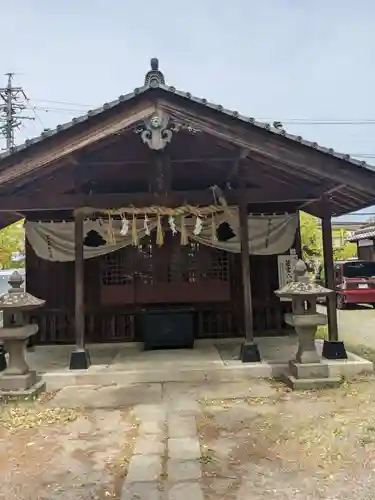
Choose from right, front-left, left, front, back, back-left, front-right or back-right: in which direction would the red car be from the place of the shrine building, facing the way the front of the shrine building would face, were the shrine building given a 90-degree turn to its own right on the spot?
back-right

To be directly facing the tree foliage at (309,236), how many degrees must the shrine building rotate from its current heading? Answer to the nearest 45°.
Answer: approximately 135° to its left

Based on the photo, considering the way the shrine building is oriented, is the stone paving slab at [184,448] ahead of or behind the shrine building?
ahead

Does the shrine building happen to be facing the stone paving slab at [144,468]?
yes

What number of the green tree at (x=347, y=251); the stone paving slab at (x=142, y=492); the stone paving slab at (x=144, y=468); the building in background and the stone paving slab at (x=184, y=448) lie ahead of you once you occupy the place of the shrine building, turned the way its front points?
3

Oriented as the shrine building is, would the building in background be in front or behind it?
behind

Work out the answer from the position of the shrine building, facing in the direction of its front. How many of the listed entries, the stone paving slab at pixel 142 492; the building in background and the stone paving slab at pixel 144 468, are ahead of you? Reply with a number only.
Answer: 2

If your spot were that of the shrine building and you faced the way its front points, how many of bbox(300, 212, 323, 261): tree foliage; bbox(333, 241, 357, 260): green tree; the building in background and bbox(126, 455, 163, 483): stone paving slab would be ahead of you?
1

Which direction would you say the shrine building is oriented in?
toward the camera

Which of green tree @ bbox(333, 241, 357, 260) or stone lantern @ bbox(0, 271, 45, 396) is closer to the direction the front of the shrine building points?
the stone lantern

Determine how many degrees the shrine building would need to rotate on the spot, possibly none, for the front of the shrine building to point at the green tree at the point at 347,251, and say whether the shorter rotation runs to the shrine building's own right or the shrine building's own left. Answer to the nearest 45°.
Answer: approximately 135° to the shrine building's own left

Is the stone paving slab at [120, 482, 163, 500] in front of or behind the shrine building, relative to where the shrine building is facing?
in front

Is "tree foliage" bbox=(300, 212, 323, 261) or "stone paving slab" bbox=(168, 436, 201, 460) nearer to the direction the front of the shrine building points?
the stone paving slab
